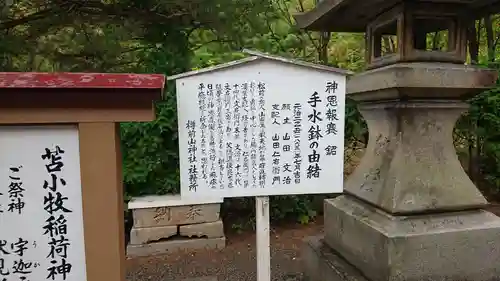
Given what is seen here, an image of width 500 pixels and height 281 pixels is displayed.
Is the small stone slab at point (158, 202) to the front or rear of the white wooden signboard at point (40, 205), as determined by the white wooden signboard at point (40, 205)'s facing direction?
to the rear

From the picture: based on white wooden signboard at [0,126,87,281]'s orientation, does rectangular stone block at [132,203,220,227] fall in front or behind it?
behind

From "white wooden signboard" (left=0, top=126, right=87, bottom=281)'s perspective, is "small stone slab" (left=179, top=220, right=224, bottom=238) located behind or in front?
behind

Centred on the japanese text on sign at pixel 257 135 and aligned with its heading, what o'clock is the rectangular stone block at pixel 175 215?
The rectangular stone block is roughly at 5 o'clock from the japanese text on sign.

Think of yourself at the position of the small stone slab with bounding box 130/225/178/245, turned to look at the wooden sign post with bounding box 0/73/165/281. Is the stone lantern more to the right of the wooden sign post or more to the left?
left

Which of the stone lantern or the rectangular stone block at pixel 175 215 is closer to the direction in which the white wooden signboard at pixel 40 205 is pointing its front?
the stone lantern

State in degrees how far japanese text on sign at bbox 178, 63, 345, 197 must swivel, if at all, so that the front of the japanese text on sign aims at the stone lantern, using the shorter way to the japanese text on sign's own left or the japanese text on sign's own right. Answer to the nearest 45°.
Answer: approximately 90° to the japanese text on sign's own left

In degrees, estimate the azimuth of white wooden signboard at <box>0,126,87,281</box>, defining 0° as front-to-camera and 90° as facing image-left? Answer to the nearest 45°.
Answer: approximately 0°

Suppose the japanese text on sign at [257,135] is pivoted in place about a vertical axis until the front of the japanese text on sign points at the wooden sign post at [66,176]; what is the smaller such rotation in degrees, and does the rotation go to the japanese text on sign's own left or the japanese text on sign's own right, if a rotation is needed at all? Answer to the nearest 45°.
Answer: approximately 90° to the japanese text on sign's own right

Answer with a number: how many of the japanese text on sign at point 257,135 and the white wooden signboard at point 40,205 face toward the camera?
2

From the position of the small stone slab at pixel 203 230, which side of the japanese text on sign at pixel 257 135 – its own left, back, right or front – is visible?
back
